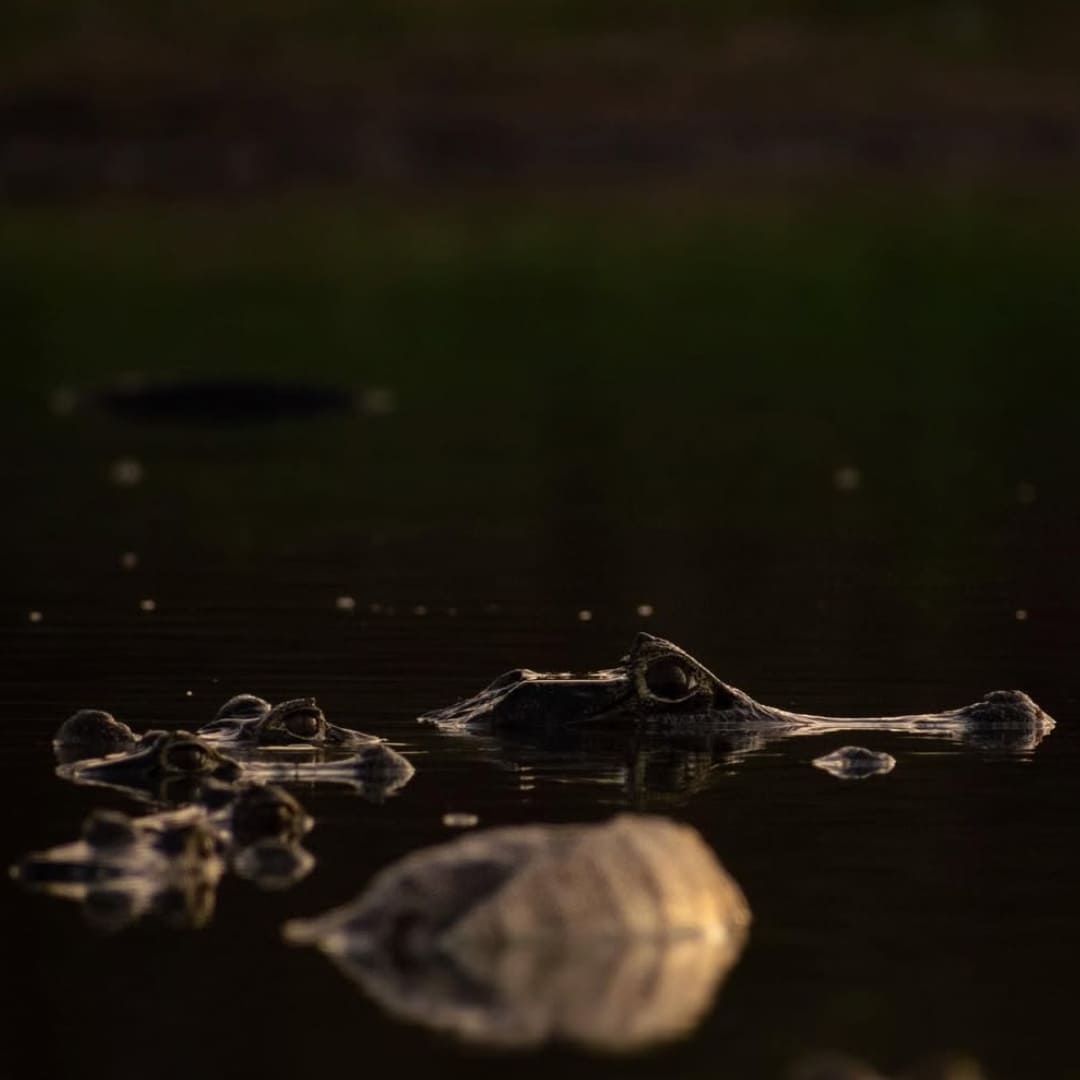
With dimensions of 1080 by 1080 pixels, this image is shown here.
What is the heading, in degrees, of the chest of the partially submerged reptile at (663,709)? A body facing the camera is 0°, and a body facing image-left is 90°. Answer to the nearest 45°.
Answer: approximately 270°

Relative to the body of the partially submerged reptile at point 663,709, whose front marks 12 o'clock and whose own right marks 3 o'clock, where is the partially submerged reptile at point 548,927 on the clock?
the partially submerged reptile at point 548,927 is roughly at 3 o'clock from the partially submerged reptile at point 663,709.

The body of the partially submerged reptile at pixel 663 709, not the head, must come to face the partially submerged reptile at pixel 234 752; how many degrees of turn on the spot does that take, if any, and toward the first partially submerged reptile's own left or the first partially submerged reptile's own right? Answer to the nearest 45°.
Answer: approximately 135° to the first partially submerged reptile's own right
